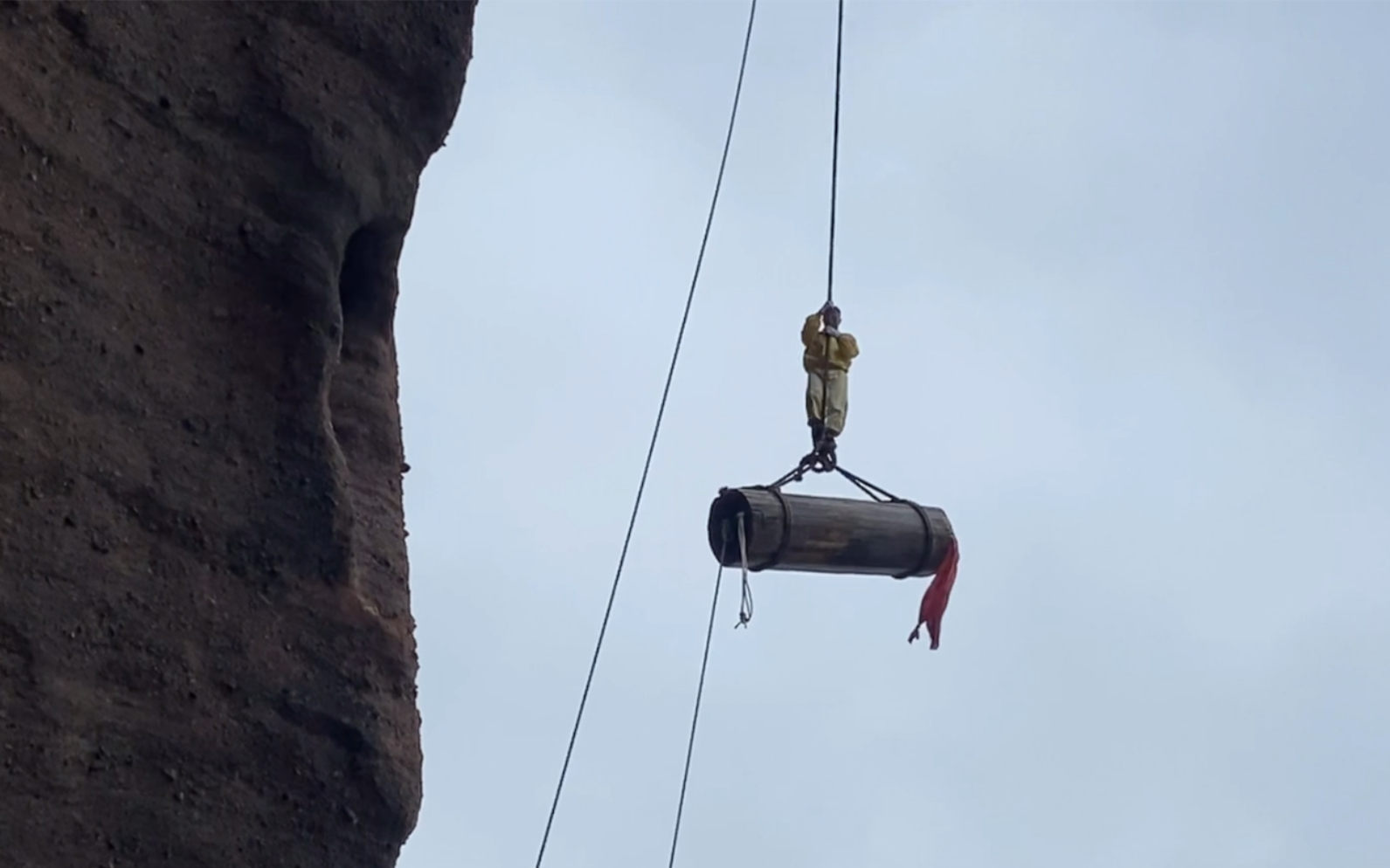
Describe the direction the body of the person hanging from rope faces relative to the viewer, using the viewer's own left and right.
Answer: facing the viewer
